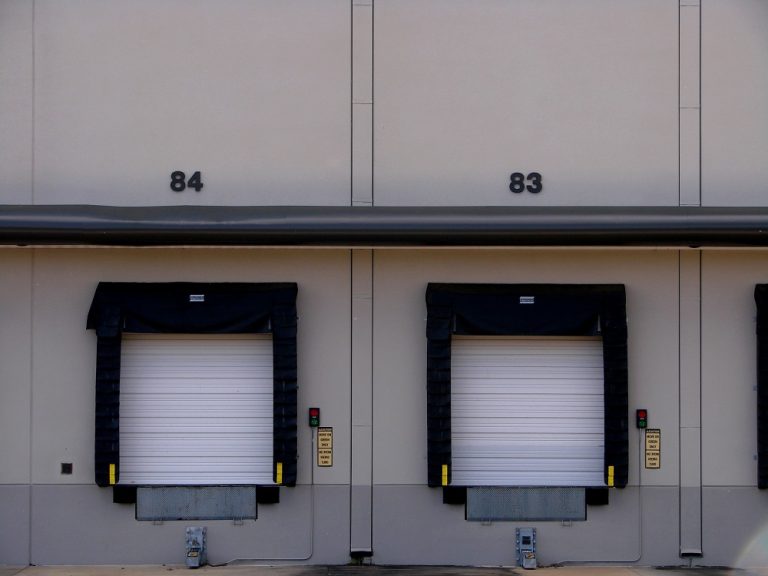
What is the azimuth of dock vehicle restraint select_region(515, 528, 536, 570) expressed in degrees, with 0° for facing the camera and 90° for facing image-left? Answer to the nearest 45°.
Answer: approximately 0°

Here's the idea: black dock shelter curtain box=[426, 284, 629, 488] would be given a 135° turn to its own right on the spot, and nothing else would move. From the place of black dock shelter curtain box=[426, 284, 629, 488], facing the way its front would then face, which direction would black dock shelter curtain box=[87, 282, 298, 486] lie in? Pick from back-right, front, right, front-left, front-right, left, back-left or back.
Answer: front-left

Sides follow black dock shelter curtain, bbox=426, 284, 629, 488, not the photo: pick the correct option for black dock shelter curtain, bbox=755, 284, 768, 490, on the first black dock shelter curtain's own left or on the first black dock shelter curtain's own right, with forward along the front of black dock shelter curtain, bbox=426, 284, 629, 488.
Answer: on the first black dock shelter curtain's own left
